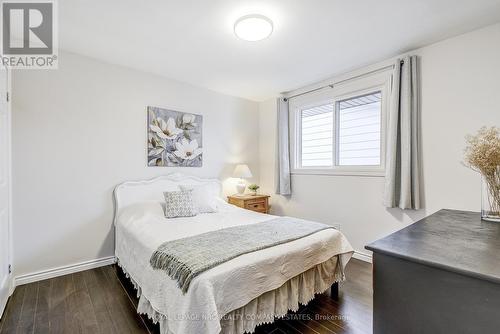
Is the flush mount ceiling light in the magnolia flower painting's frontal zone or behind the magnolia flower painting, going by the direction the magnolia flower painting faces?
frontal zone

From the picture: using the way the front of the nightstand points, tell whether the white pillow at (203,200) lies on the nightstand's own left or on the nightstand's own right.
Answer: on the nightstand's own right

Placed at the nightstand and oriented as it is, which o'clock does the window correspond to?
The window is roughly at 11 o'clock from the nightstand.

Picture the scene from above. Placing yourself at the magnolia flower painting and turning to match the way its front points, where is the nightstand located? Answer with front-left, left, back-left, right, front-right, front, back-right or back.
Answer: front-left

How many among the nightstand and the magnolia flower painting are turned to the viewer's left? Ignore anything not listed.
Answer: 0

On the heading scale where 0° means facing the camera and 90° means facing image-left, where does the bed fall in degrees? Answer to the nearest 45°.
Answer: approximately 315°

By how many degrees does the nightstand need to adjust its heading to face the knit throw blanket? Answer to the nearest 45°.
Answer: approximately 45° to its right

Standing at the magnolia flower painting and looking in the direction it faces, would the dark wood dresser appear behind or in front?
in front

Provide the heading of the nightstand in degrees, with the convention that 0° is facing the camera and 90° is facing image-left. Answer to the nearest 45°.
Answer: approximately 315°

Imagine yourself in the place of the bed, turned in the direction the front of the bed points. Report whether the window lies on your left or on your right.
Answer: on your left

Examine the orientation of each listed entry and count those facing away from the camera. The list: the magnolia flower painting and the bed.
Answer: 0

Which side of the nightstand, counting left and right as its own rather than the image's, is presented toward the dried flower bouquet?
front
